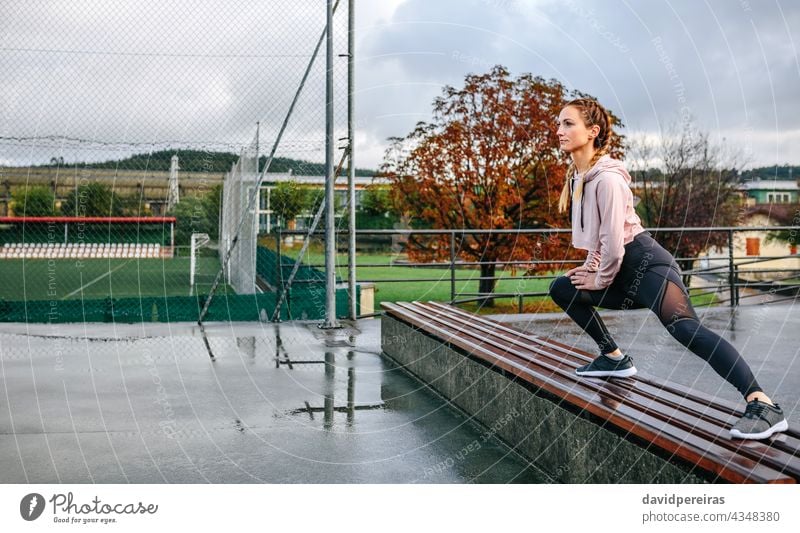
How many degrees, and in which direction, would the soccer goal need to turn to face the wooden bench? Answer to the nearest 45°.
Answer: approximately 90° to its left

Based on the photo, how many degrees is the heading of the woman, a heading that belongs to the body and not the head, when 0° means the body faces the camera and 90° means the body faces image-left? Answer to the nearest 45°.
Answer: approximately 90°

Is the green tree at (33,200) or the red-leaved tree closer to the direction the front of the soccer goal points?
the green tree

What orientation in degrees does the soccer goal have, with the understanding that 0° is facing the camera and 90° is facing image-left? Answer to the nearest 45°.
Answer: approximately 90°

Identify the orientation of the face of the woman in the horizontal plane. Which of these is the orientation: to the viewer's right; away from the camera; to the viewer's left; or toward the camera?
to the viewer's left

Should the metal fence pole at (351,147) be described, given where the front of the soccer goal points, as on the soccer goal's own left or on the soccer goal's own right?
on the soccer goal's own left

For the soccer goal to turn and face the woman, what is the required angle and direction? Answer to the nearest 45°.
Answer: approximately 90° to its left

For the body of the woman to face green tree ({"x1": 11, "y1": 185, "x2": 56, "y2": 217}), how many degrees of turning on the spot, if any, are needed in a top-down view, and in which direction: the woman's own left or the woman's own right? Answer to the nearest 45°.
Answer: approximately 45° to the woman's own right
